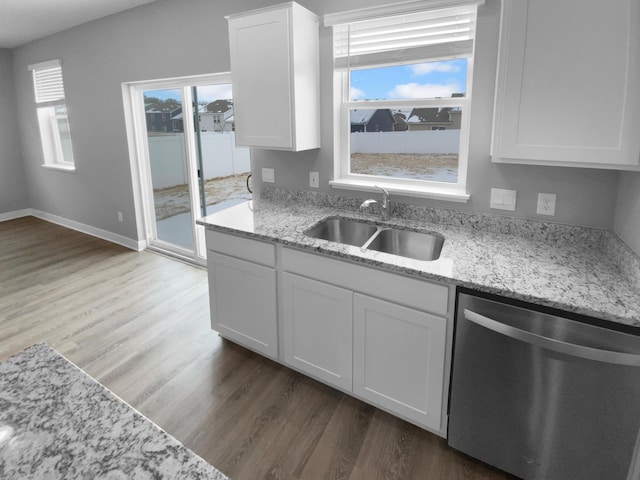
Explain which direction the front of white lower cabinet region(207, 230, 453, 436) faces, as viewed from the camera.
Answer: facing the viewer and to the left of the viewer

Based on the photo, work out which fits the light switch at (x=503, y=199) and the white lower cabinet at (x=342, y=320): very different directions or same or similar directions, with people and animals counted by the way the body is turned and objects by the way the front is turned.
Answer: same or similar directions

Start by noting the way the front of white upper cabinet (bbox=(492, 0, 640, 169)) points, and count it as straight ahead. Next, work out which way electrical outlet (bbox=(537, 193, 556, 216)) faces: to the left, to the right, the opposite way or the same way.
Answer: the same way

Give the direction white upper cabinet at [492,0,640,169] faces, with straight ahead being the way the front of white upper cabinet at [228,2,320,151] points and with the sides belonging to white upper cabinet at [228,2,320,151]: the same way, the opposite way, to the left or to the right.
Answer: the same way

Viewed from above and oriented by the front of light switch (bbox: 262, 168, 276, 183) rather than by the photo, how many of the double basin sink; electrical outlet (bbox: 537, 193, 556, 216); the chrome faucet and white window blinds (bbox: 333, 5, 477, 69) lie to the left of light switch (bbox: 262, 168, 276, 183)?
4

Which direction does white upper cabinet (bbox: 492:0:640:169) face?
toward the camera

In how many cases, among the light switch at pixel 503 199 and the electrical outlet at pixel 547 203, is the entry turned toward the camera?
2

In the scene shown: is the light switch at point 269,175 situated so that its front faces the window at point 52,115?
no

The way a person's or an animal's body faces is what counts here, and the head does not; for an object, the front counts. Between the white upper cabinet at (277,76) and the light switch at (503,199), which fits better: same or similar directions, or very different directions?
same or similar directions

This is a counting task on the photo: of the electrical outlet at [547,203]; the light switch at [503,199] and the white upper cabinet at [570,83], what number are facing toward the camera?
3

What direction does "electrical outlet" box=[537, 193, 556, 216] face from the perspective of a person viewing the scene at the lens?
facing the viewer

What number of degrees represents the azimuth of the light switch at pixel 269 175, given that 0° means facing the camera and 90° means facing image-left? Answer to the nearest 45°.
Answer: approximately 45°

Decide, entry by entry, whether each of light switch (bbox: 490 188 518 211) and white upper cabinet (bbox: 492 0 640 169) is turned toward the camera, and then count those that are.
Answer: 2

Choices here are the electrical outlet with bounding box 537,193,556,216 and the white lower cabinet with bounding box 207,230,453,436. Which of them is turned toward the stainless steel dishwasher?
the electrical outlet

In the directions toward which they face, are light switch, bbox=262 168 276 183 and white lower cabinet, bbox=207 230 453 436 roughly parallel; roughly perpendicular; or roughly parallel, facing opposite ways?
roughly parallel

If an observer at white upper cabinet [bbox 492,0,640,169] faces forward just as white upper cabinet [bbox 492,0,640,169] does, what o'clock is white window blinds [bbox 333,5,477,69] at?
The white window blinds is roughly at 4 o'clock from the white upper cabinet.

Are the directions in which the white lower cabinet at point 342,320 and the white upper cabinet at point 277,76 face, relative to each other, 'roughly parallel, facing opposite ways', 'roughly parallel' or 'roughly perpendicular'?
roughly parallel
